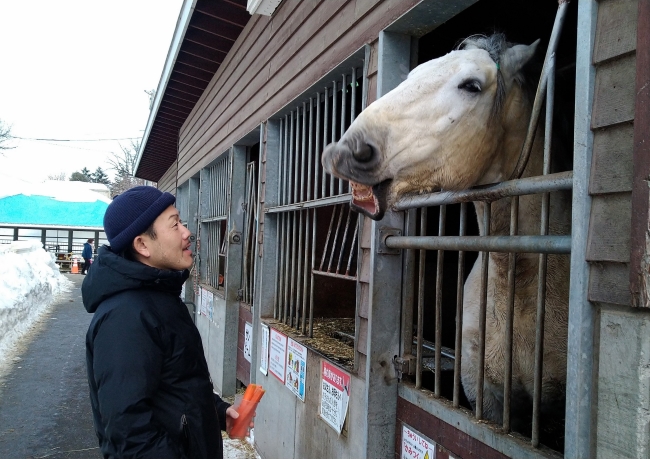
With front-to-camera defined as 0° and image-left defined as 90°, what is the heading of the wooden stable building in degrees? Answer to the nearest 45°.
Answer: approximately 45°

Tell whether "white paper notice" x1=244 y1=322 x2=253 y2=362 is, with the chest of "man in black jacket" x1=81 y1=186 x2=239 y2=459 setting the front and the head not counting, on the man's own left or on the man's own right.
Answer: on the man's own left

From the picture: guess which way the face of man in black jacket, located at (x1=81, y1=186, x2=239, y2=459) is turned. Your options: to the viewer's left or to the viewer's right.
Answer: to the viewer's right

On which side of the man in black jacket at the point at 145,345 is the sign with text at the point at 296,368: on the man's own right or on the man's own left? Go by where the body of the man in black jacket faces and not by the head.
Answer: on the man's own left

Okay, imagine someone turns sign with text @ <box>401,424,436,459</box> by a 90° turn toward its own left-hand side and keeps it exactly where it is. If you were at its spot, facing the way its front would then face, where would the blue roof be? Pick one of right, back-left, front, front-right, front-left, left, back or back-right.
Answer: back

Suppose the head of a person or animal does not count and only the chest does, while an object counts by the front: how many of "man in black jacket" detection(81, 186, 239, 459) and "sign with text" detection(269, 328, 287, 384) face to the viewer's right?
1

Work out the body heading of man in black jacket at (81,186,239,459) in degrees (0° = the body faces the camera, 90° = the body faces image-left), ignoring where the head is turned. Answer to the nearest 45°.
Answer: approximately 270°

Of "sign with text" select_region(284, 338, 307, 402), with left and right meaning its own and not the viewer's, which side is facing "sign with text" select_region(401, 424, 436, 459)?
left

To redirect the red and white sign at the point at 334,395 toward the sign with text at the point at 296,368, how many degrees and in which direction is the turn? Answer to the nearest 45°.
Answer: approximately 90° to its right

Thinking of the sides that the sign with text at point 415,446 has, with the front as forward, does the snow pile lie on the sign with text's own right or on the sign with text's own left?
on the sign with text's own right

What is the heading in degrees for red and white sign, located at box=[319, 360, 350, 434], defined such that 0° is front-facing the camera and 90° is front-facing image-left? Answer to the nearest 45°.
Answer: approximately 45°
